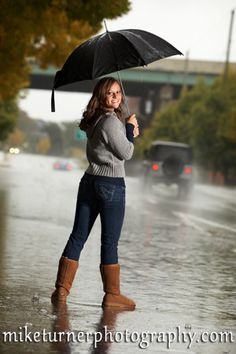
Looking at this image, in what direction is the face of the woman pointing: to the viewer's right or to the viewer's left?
to the viewer's right

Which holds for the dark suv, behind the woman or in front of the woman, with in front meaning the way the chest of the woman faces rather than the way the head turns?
in front

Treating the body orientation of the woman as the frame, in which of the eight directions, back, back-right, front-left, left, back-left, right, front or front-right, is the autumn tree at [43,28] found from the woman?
front-left

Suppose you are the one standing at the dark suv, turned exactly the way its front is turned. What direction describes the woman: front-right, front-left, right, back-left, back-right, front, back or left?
back

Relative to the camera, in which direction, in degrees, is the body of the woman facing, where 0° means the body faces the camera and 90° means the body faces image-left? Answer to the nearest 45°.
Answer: approximately 225°

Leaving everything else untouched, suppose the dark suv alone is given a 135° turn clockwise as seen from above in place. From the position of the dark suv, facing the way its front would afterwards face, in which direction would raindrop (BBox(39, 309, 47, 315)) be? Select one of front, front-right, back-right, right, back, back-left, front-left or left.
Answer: front-right

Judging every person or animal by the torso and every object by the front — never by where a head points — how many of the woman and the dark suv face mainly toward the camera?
0

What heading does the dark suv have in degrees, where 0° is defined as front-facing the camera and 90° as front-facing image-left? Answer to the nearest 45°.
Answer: approximately 180°
